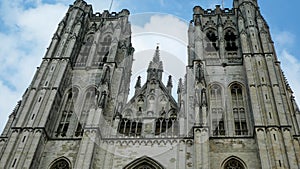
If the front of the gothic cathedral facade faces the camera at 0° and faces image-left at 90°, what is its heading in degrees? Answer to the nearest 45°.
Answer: approximately 0°
